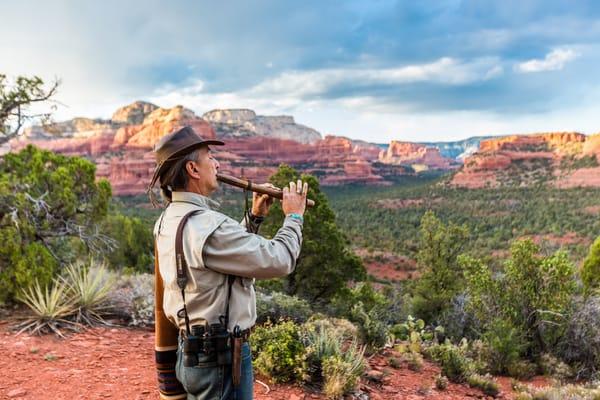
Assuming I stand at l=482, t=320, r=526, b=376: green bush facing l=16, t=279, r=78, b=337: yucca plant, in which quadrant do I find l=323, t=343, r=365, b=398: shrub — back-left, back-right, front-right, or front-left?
front-left

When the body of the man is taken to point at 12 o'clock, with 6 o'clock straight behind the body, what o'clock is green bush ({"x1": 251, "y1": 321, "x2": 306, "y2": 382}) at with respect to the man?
The green bush is roughly at 11 o'clock from the man.

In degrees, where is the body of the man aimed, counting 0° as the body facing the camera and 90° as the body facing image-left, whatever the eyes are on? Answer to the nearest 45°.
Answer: approximately 225°

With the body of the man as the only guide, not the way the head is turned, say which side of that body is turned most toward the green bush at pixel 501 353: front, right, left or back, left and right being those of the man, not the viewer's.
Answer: front

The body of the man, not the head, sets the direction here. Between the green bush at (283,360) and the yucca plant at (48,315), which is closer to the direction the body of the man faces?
the green bush

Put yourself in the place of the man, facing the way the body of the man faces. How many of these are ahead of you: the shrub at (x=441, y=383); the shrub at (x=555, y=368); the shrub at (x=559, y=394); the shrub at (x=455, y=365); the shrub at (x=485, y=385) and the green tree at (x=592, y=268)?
6

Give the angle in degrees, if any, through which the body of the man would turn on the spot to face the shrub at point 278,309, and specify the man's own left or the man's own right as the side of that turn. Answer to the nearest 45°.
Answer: approximately 45° to the man's own left

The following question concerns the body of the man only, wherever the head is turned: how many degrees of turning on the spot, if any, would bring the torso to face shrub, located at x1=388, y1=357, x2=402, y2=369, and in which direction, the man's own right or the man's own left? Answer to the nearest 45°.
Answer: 0° — they already face it

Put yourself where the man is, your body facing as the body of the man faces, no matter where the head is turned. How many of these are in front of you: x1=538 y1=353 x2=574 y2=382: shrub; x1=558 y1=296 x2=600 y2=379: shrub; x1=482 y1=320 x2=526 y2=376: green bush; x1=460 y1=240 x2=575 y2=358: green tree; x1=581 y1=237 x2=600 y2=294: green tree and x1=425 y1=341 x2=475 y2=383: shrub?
6

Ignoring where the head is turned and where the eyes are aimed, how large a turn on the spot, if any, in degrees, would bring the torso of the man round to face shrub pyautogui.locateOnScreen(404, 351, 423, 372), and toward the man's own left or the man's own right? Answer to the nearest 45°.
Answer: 0° — they already face it

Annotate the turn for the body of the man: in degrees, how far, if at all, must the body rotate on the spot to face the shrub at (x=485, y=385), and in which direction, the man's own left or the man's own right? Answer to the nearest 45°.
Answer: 0° — they already face it

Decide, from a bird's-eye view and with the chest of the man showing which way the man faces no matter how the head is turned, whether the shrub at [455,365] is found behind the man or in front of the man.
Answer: in front

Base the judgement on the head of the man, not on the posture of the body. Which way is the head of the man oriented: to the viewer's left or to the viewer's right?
to the viewer's right

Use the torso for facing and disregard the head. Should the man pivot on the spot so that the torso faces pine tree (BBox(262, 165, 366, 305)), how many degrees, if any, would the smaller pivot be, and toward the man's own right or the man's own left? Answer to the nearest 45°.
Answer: approximately 45° to the man's own left

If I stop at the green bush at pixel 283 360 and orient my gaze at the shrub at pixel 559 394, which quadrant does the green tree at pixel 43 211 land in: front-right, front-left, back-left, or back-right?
back-left

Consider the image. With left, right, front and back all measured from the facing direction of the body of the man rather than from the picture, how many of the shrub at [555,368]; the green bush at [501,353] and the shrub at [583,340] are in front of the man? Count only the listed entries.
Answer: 3

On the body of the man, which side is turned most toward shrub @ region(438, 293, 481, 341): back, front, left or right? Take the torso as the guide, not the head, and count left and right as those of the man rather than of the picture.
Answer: front
